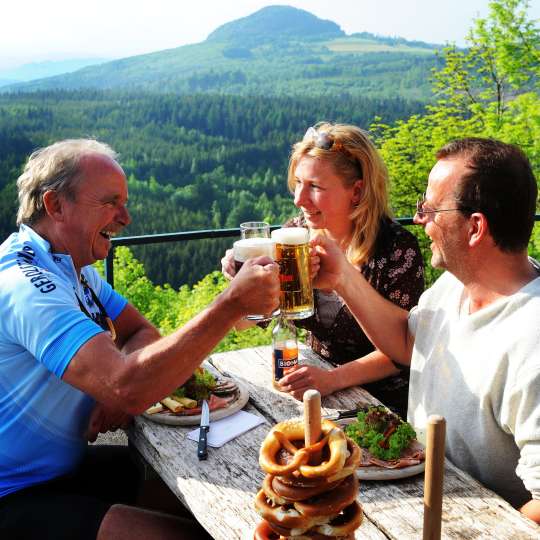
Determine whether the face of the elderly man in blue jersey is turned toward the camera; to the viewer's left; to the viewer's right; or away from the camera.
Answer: to the viewer's right

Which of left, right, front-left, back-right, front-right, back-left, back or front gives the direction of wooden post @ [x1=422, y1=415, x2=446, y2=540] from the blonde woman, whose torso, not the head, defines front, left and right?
front-left

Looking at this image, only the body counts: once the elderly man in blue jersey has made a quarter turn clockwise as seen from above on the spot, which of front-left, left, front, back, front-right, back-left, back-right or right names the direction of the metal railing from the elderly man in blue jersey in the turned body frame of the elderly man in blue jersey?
back

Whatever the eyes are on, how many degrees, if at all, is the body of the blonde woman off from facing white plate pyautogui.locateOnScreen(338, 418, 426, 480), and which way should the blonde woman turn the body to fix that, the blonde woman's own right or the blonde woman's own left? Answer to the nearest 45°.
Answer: approximately 45° to the blonde woman's own left

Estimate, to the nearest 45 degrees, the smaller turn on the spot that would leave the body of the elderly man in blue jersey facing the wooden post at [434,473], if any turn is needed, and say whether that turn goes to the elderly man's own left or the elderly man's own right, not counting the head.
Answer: approximately 45° to the elderly man's own right

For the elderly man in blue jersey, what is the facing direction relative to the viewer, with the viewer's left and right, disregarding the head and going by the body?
facing to the right of the viewer

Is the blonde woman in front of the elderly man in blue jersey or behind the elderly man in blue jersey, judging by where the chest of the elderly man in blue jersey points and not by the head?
in front

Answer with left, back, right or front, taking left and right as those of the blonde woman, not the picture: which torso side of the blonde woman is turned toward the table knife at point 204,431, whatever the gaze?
front

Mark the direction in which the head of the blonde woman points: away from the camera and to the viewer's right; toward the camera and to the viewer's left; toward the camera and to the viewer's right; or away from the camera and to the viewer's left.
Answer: toward the camera and to the viewer's left

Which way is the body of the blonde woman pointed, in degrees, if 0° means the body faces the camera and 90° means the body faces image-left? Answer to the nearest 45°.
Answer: approximately 45°

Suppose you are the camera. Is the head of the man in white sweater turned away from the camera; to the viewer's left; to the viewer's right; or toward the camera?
to the viewer's left

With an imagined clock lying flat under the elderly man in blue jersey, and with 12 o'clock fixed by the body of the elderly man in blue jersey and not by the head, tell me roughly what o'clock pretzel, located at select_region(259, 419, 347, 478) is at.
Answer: The pretzel is roughly at 2 o'clock from the elderly man in blue jersey.

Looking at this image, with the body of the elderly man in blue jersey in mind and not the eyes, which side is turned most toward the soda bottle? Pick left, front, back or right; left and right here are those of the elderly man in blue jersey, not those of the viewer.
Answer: front
